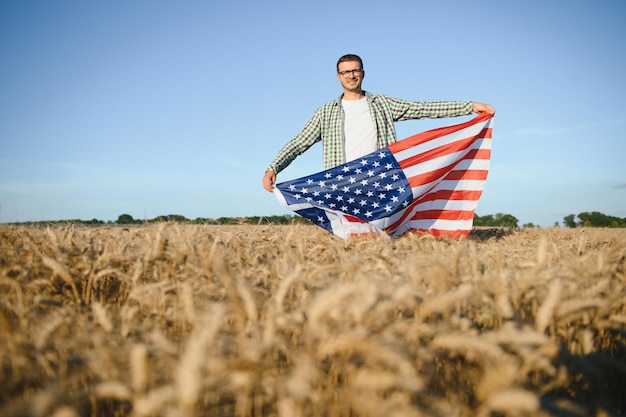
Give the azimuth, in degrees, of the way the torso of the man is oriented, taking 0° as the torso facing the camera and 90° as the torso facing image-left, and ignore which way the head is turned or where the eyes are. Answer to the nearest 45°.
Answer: approximately 0°
